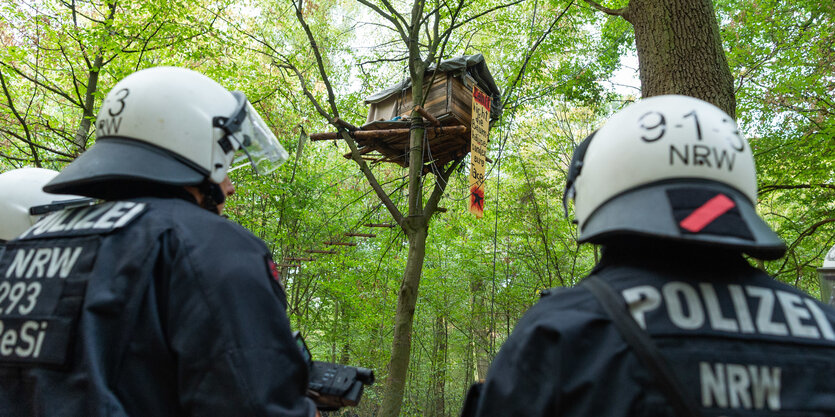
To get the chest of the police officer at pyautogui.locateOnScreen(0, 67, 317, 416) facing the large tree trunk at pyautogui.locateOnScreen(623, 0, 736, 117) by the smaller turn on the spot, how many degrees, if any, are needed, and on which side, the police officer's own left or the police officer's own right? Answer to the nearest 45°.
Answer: approximately 45° to the police officer's own right

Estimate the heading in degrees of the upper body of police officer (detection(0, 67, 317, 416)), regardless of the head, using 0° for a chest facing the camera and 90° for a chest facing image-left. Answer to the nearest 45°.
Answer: approximately 225°

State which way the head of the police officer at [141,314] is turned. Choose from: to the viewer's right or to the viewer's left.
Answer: to the viewer's right

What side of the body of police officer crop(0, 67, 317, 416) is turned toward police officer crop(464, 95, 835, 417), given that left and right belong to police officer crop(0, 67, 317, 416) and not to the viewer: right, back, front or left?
right

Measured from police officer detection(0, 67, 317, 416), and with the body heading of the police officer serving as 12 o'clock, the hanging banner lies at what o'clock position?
The hanging banner is roughly at 12 o'clock from the police officer.

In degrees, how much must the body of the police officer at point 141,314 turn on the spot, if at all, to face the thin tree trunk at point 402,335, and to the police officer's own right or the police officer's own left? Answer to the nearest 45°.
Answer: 0° — they already face it
